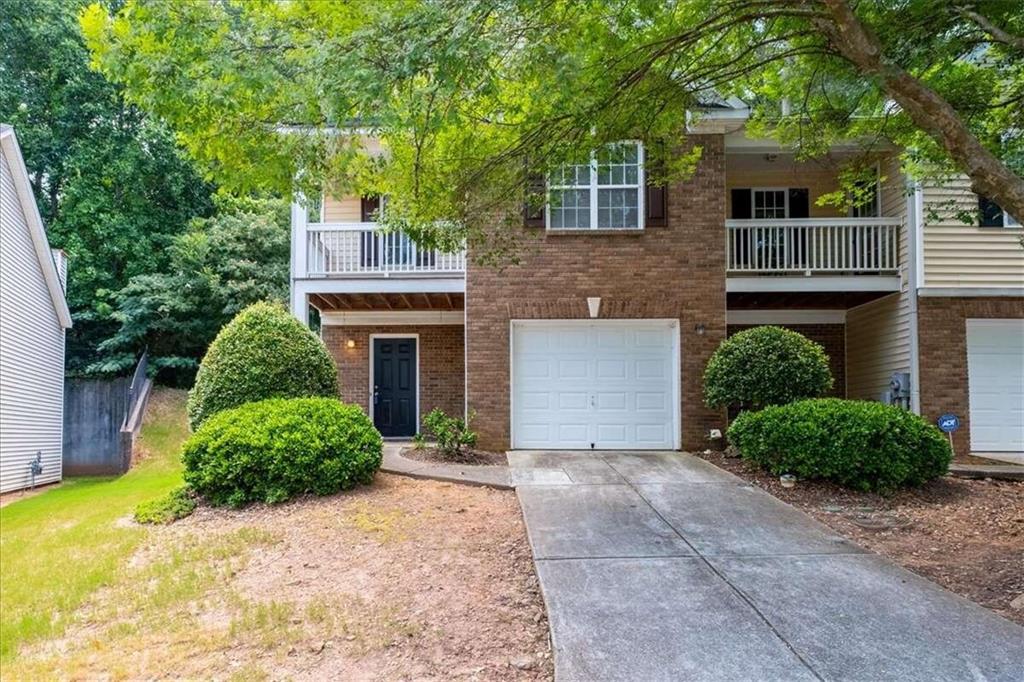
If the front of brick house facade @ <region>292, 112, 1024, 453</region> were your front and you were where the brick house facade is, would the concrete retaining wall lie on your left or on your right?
on your right

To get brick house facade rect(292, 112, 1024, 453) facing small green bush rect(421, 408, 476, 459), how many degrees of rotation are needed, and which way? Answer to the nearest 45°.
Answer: approximately 45° to its right

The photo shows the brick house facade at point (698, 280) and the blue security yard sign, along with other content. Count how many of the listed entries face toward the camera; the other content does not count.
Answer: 2

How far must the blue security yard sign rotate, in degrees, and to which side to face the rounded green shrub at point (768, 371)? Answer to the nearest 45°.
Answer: approximately 45° to its right

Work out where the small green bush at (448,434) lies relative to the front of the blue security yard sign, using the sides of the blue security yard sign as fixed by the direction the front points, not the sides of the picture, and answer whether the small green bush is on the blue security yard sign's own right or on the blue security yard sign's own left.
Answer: on the blue security yard sign's own right

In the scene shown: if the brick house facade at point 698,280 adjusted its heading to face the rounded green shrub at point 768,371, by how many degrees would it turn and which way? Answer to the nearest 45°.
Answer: approximately 45° to its left

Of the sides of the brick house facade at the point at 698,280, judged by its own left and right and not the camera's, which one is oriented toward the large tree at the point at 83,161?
right

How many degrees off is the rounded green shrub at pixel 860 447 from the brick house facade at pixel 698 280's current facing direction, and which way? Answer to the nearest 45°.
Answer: approximately 45° to its left

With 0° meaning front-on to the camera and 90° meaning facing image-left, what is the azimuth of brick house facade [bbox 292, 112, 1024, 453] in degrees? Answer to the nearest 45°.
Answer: approximately 0°

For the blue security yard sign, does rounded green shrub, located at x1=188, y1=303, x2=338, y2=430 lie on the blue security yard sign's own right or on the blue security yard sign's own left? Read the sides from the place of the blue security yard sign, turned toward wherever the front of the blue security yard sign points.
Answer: on the blue security yard sign's own right
